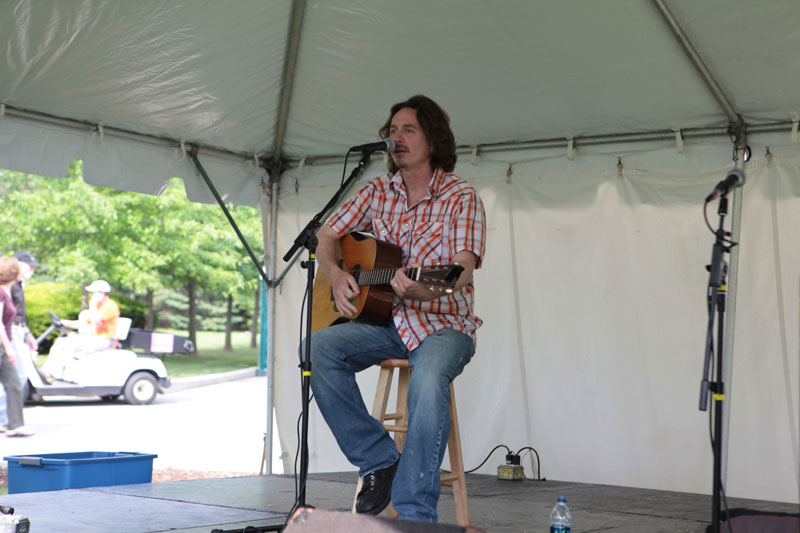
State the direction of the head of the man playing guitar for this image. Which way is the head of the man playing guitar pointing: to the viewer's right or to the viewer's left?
to the viewer's left

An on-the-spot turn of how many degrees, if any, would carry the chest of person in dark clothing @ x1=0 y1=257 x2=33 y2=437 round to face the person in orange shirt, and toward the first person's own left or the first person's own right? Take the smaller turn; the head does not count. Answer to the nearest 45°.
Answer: approximately 90° to the first person's own left

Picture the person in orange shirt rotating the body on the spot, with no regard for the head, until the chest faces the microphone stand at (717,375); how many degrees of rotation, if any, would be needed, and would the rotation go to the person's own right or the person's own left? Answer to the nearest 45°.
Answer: approximately 90° to the person's own left

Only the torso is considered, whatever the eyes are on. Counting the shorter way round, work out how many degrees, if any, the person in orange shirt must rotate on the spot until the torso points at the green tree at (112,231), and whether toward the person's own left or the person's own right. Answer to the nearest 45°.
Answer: approximately 90° to the person's own right

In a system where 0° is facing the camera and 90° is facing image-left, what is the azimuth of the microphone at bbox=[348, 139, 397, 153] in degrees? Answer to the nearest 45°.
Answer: approximately 270°

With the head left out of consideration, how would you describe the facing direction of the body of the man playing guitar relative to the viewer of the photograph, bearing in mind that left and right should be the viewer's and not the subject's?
facing the viewer and to the left of the viewer

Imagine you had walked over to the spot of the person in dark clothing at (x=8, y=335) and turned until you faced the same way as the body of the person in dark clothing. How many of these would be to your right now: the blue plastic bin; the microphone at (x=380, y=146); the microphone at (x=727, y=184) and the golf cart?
3

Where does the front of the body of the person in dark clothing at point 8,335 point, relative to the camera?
to the viewer's right

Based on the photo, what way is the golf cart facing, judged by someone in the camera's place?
facing to the left of the viewer
